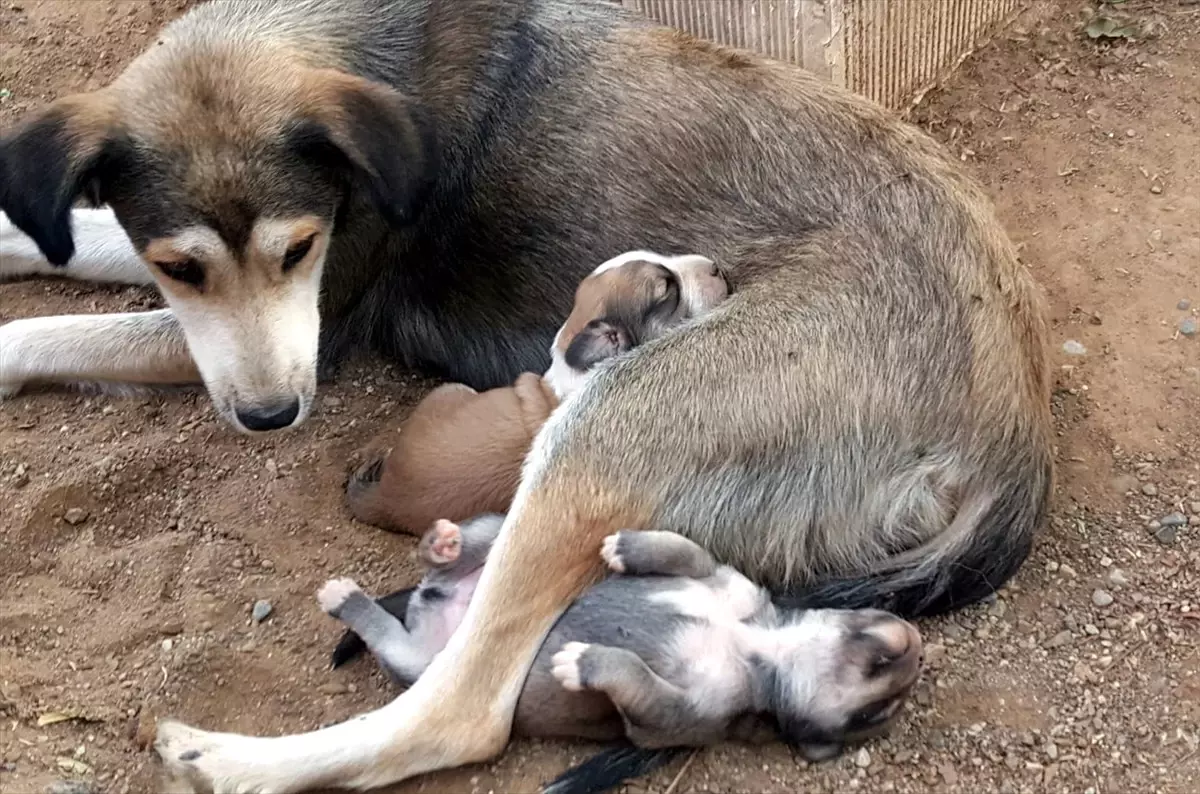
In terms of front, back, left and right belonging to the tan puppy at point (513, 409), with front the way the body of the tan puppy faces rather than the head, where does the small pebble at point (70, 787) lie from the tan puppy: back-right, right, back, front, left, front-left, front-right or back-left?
back

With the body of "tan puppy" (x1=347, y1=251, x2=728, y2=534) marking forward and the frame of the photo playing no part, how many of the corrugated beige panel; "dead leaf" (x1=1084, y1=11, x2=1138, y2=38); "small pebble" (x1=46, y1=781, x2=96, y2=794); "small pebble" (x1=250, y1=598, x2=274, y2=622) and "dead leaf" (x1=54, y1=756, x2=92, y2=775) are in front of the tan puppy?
2

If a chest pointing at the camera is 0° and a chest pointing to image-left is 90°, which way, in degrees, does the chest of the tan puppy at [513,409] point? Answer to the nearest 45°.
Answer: approximately 225°

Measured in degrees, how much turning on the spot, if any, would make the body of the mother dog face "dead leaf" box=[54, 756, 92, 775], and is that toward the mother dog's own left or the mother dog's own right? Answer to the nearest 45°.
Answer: approximately 45° to the mother dog's own left

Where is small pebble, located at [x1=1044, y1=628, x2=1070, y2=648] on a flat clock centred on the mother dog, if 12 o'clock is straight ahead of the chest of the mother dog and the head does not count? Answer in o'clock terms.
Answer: The small pebble is roughly at 7 o'clock from the mother dog.

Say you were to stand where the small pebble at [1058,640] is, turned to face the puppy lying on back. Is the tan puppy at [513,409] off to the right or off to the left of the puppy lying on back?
right

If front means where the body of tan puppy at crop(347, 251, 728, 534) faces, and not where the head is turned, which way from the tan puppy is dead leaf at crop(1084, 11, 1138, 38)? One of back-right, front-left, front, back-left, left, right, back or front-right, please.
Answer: front

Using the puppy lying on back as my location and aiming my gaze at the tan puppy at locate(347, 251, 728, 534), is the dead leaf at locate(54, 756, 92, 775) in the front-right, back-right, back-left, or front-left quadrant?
front-left

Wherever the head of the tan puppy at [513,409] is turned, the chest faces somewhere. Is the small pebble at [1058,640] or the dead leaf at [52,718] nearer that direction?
the small pebble

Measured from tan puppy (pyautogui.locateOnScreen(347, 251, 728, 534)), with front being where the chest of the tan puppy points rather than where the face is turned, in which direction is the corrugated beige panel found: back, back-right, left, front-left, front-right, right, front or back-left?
front

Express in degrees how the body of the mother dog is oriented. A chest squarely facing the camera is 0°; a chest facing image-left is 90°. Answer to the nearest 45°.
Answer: approximately 90°
